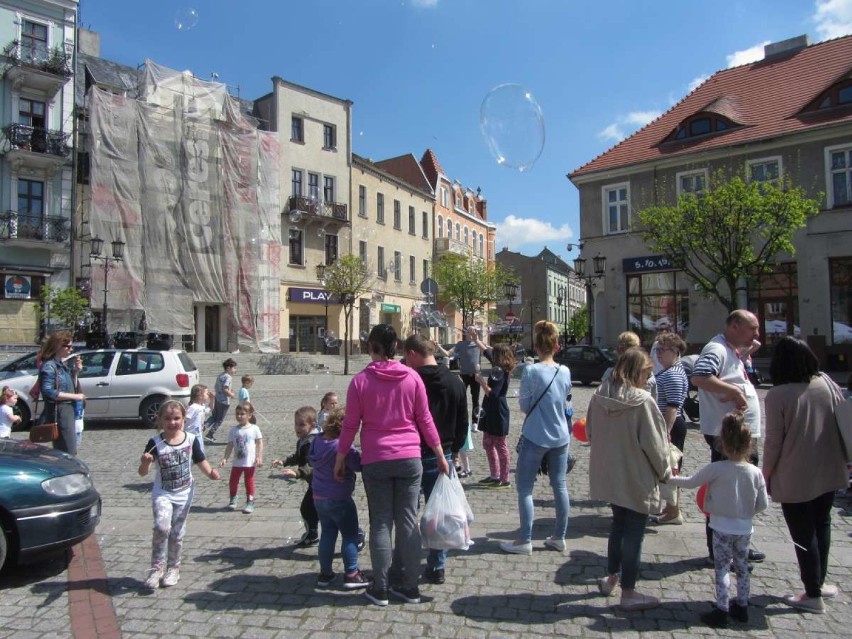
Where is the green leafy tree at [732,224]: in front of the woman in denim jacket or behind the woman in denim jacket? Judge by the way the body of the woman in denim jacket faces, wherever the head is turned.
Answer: in front

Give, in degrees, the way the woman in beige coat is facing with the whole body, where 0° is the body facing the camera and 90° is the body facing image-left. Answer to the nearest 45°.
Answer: approximately 135°

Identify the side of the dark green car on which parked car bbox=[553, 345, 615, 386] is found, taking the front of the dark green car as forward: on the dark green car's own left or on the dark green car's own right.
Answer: on the dark green car's own left

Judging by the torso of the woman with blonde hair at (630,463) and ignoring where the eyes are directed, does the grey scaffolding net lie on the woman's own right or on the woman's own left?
on the woman's own left

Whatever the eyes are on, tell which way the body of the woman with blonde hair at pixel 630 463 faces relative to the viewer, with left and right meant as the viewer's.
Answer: facing away from the viewer and to the right of the viewer

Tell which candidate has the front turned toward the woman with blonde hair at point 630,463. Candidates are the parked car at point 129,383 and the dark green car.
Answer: the dark green car

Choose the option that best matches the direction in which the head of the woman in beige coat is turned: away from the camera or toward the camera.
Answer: away from the camera

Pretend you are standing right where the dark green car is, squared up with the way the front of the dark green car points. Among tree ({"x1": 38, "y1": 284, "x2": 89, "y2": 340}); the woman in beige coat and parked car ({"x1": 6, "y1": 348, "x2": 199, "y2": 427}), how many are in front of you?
1

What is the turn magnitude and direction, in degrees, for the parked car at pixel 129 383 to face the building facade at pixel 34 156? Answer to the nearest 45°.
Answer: approximately 90° to its right

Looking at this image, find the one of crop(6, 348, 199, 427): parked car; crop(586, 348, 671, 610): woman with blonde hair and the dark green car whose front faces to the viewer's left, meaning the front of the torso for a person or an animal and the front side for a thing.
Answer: the parked car

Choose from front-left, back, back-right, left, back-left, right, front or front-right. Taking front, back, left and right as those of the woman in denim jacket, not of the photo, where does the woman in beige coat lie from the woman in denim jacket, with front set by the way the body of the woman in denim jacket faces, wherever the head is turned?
front-right

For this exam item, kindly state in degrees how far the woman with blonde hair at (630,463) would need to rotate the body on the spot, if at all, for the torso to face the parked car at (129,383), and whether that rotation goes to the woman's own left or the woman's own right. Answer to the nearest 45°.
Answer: approximately 90° to the woman's own left

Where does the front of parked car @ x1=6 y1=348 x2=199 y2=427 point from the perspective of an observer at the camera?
facing to the left of the viewer

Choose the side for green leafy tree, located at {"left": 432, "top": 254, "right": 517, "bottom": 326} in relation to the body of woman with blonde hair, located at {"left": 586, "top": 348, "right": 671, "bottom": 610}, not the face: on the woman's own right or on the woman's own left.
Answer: on the woman's own left

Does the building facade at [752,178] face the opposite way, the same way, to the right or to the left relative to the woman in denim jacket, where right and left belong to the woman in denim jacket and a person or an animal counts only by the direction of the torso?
the opposite way

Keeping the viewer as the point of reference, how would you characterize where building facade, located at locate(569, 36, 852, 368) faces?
facing the viewer and to the left of the viewer
